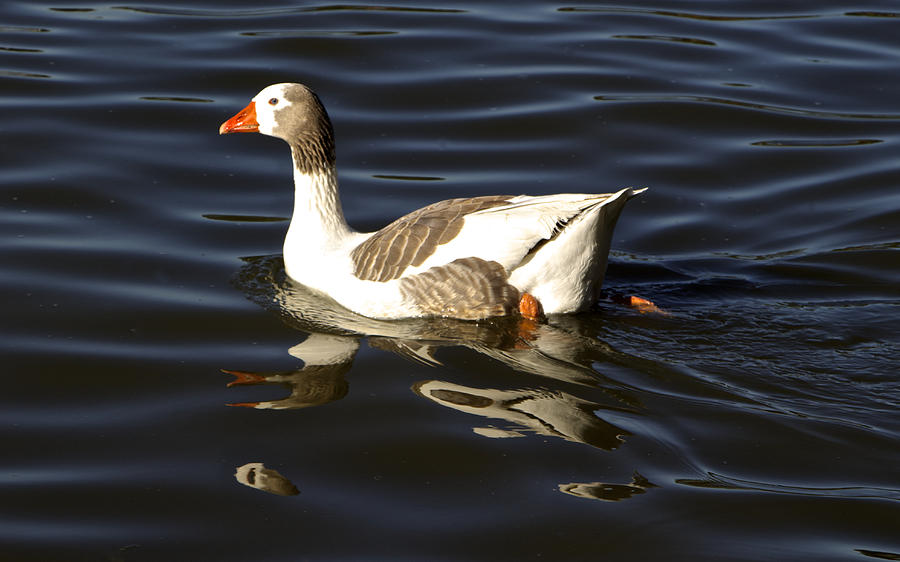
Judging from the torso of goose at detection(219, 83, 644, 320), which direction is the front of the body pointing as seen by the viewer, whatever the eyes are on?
to the viewer's left
